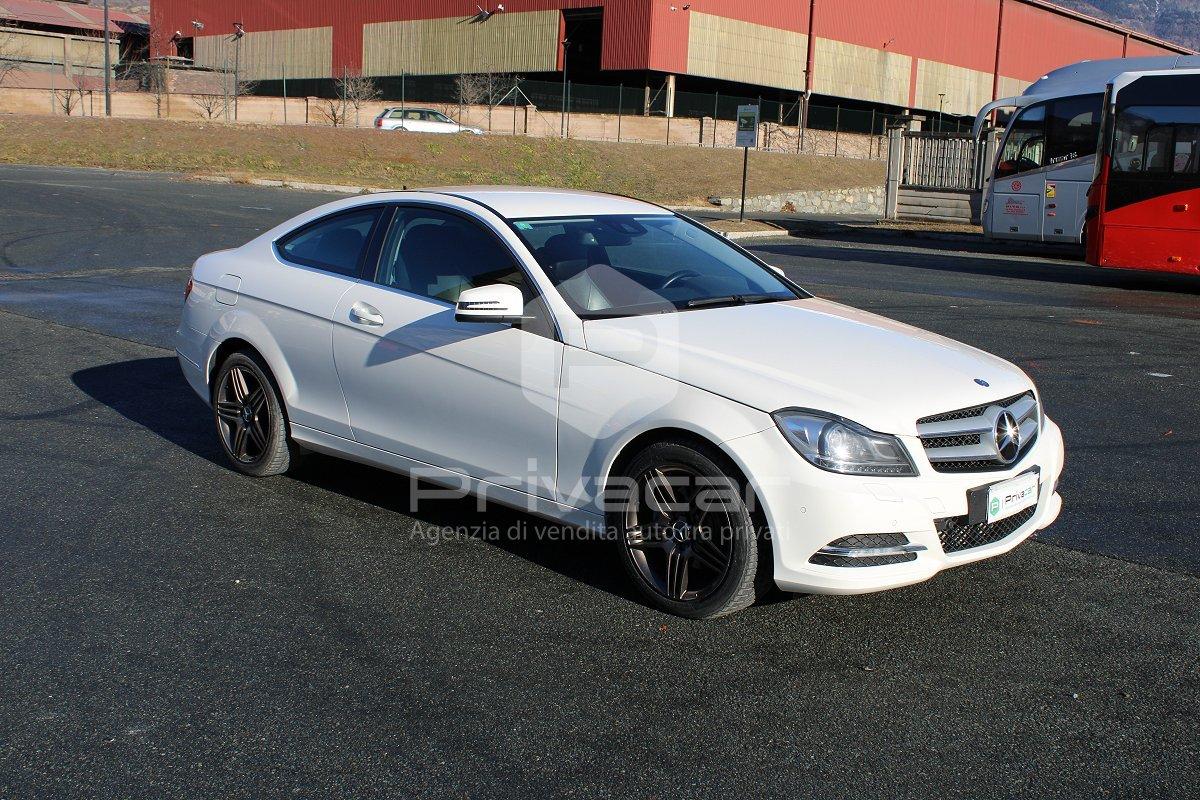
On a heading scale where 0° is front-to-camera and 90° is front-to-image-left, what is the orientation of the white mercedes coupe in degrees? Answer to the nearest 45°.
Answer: approximately 315°

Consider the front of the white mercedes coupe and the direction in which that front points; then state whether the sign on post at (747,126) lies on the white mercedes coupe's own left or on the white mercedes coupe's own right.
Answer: on the white mercedes coupe's own left

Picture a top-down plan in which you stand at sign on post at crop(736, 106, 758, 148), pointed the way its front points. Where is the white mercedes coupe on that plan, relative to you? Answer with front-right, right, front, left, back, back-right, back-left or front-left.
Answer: front

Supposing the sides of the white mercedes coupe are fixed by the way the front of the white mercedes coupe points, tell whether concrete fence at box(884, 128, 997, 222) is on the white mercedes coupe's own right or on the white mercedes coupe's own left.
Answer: on the white mercedes coupe's own left

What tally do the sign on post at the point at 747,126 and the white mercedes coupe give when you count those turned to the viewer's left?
0

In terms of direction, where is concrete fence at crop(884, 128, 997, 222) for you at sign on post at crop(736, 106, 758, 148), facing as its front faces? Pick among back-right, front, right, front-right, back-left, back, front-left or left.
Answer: back-left

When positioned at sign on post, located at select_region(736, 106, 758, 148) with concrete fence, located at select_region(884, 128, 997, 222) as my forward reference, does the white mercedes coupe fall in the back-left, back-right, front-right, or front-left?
back-right

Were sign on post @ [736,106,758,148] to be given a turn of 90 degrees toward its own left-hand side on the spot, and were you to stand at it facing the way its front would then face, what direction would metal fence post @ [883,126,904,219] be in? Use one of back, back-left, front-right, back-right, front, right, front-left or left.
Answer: front-left

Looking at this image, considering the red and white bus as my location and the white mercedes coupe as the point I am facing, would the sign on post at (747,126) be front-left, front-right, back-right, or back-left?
back-right

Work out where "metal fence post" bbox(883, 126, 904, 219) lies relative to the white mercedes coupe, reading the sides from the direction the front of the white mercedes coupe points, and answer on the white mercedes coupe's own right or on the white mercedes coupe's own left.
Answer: on the white mercedes coupe's own left

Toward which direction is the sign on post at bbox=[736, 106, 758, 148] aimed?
toward the camera

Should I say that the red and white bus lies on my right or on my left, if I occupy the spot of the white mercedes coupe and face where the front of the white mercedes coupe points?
on my left
